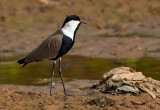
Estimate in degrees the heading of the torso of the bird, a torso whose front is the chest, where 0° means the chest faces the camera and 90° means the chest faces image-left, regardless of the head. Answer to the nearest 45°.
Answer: approximately 270°
